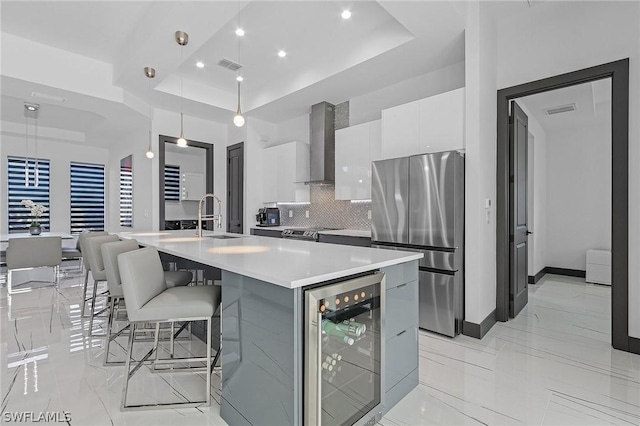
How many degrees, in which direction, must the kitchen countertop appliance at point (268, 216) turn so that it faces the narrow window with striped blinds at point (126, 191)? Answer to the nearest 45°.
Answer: approximately 45° to its right

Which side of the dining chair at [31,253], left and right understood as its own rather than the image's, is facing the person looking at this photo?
back

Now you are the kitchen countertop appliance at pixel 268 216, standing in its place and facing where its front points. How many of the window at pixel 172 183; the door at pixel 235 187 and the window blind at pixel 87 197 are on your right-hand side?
3

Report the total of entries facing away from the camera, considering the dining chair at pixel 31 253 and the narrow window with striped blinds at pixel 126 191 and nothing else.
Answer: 1

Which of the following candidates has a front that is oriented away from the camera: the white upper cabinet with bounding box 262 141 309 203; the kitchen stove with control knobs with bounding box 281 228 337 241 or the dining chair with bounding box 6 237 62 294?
the dining chair

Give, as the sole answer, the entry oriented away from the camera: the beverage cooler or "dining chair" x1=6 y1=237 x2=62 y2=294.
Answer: the dining chair

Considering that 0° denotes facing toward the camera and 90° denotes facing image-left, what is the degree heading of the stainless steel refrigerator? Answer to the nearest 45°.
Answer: approximately 45°

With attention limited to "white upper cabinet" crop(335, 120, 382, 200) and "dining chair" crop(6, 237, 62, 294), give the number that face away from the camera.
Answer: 1

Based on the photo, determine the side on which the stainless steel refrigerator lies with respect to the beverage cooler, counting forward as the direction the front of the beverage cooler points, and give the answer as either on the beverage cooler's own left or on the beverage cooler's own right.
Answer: on the beverage cooler's own left

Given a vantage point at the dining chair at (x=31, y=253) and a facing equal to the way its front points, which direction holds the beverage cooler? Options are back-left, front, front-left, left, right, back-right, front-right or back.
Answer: back
